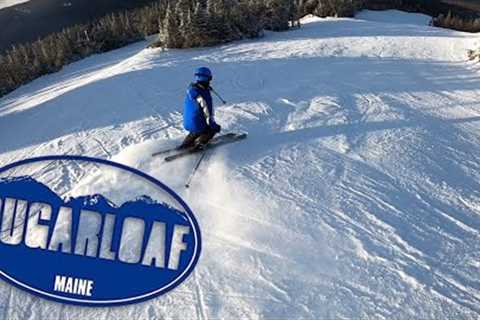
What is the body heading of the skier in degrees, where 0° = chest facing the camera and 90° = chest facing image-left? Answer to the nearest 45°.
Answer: approximately 225°
